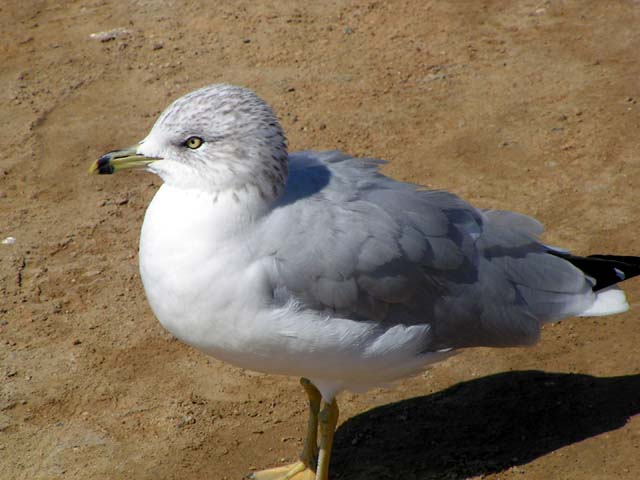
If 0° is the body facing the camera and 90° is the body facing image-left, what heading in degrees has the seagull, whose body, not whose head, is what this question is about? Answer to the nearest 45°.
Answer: approximately 90°

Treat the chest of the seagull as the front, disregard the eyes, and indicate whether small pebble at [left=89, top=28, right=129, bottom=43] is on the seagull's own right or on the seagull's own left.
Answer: on the seagull's own right
